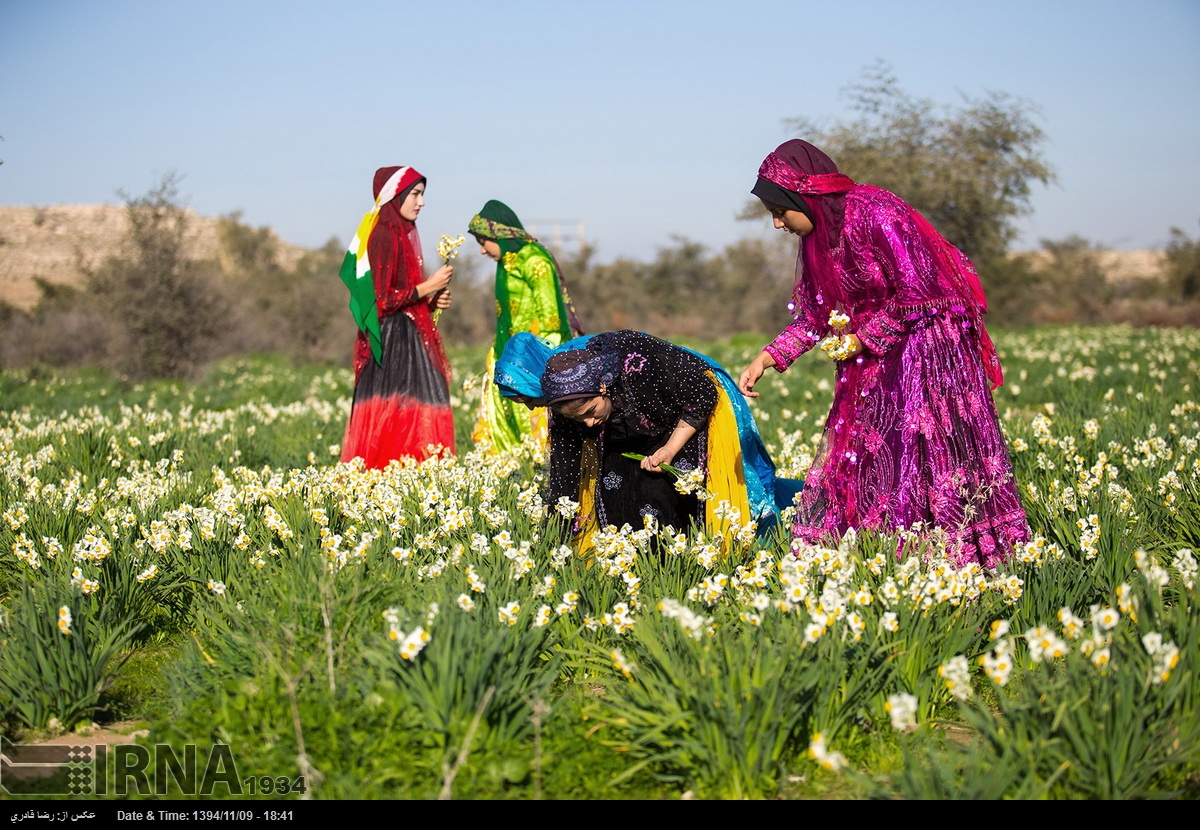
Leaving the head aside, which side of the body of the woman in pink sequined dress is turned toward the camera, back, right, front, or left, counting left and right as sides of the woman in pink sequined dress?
left

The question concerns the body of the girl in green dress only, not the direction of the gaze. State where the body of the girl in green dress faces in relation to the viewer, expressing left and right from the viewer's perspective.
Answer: facing to the left of the viewer

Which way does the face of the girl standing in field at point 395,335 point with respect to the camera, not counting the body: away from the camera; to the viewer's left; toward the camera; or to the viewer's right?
to the viewer's right

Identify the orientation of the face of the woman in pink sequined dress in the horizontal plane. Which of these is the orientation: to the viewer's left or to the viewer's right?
to the viewer's left

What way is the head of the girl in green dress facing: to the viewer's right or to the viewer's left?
to the viewer's left

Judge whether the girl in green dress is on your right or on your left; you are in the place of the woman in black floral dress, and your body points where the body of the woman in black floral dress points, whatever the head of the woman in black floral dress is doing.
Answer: on your right

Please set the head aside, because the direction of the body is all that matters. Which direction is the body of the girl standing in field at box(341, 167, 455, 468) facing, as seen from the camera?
to the viewer's right

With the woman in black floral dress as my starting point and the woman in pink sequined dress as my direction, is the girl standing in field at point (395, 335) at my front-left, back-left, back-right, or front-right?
back-left

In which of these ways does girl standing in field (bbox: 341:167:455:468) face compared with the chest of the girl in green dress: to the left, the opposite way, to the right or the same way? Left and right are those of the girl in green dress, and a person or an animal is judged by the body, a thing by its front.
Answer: the opposite way
